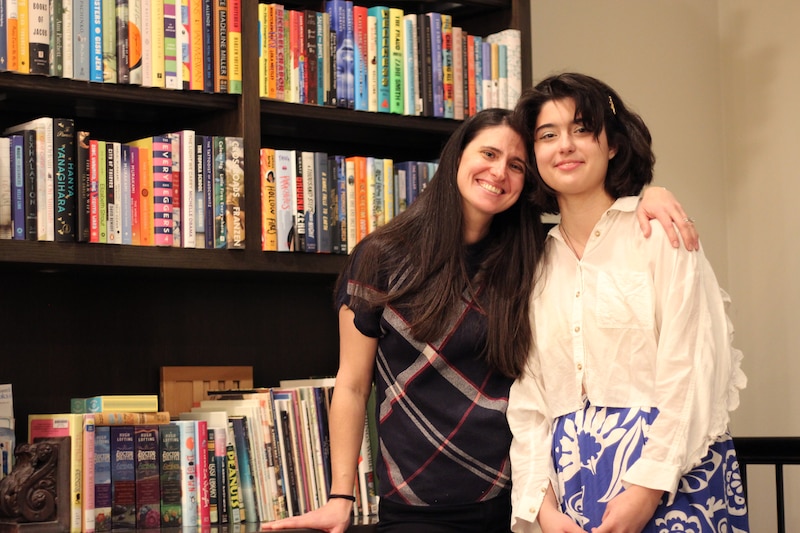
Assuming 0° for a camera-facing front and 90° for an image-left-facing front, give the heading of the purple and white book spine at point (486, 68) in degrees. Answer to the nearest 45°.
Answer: approximately 0°

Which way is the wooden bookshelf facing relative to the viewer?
toward the camera

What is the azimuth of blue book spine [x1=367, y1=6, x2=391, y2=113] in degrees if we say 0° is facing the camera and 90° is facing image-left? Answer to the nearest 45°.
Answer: approximately 0°

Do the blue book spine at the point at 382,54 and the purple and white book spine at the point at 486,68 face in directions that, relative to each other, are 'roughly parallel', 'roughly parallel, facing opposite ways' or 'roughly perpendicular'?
roughly parallel

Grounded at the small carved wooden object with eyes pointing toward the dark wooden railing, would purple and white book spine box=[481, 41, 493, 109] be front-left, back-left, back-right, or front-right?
front-left
